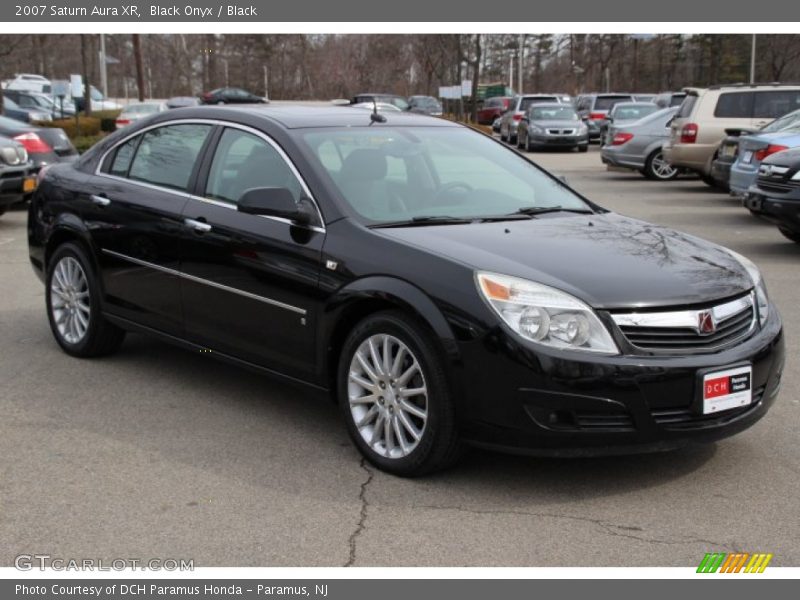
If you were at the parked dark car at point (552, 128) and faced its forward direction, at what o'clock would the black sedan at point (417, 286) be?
The black sedan is roughly at 12 o'clock from the parked dark car.

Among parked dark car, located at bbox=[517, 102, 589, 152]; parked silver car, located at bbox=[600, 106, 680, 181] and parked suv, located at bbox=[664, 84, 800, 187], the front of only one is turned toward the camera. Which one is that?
the parked dark car

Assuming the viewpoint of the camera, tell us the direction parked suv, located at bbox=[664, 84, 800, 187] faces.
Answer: facing away from the viewer and to the right of the viewer

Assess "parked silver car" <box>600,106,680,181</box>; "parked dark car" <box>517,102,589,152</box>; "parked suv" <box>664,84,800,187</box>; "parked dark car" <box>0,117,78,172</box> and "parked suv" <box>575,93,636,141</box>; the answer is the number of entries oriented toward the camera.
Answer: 1

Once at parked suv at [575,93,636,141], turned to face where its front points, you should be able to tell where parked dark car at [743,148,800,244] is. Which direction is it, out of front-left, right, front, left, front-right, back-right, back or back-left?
back-right

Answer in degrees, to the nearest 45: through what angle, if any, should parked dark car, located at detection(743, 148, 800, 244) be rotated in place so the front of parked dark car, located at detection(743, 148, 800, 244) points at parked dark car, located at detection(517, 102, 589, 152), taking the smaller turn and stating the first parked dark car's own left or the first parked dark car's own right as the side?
approximately 135° to the first parked dark car's own right

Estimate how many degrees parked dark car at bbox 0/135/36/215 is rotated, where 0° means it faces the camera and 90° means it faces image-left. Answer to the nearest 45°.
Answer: approximately 315°

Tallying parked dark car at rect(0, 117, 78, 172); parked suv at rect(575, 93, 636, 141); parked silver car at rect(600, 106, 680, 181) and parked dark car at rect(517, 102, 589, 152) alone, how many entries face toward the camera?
1

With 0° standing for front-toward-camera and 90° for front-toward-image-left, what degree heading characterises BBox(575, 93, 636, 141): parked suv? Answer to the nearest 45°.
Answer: approximately 225°

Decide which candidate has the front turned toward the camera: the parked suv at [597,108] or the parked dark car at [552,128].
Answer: the parked dark car

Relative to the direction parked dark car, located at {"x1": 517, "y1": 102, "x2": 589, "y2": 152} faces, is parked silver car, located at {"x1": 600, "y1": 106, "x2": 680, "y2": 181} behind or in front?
in front

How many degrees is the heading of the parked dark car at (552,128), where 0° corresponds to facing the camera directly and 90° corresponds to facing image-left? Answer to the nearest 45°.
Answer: approximately 0°

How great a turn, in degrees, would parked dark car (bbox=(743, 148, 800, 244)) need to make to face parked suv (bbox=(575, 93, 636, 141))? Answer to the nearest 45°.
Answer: approximately 135° to its right

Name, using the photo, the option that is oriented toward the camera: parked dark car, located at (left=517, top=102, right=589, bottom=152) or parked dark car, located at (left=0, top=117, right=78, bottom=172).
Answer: parked dark car, located at (left=517, top=102, right=589, bottom=152)

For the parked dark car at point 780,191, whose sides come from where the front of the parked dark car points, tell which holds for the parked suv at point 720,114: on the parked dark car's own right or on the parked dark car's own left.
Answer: on the parked dark car's own right

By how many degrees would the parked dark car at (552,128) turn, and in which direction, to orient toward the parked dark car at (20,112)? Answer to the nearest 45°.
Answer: approximately 90° to its right

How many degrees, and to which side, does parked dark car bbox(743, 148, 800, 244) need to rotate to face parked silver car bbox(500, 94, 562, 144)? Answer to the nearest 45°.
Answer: approximately 135° to its right

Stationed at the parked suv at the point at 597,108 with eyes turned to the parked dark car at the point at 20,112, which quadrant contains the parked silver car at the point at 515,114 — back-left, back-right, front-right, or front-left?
front-left

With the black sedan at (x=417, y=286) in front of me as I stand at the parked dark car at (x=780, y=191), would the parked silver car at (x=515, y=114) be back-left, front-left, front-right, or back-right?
back-right

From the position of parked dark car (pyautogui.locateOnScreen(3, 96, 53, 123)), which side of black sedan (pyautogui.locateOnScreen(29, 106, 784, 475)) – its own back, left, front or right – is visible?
back
